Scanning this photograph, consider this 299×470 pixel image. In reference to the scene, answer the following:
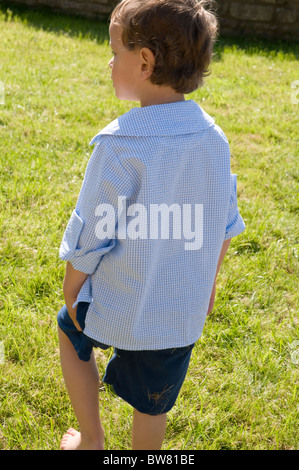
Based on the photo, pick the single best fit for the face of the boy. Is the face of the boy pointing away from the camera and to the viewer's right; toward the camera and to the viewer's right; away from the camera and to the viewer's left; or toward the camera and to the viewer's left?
away from the camera and to the viewer's left

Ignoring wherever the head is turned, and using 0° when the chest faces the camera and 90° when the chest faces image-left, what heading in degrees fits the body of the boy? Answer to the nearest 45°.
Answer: approximately 135°
